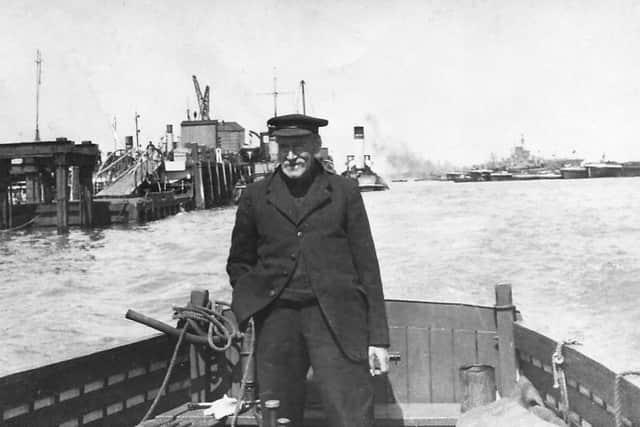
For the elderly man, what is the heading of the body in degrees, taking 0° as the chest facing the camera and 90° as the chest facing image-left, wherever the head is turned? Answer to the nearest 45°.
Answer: approximately 0°

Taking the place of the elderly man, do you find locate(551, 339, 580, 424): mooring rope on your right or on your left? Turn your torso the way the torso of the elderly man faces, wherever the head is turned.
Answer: on your left

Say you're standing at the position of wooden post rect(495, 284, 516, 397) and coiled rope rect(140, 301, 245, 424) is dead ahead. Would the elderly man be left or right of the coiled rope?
left

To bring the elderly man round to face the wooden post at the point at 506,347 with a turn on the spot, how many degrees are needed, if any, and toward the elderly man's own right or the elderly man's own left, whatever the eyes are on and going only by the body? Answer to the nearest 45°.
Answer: approximately 135° to the elderly man's own left

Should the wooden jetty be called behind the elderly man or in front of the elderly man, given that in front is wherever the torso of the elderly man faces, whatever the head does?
behind

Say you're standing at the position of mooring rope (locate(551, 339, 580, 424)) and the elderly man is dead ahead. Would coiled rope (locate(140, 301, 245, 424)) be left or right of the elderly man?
right
